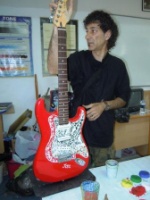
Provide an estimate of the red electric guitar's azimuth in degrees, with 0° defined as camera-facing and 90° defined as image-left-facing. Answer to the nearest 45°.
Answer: approximately 0°

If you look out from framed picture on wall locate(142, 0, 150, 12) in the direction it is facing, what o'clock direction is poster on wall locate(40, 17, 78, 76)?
The poster on wall is roughly at 2 o'clock from the framed picture on wall.

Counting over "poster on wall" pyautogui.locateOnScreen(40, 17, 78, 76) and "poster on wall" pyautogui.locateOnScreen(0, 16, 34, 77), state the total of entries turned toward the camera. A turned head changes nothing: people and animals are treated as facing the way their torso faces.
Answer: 2

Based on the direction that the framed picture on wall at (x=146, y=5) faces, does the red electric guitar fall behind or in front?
in front

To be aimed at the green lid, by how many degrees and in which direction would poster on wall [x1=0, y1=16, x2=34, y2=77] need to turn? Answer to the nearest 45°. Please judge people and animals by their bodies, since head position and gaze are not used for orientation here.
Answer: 0° — it already faces it

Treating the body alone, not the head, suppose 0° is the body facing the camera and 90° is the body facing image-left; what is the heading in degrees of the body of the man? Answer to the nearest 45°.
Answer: approximately 45°

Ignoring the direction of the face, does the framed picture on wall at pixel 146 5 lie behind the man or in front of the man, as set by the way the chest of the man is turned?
behind

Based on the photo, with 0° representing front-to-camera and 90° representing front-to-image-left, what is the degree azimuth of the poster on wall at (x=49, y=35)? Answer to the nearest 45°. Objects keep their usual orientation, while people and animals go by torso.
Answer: approximately 0°

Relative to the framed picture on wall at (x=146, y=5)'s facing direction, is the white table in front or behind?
in front
